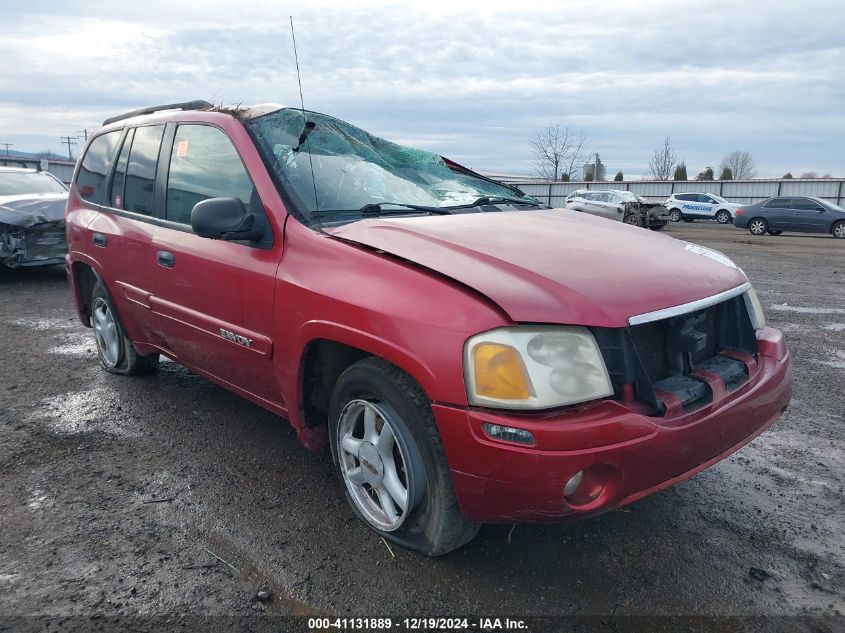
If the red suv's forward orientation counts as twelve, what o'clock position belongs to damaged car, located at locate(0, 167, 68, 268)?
The damaged car is roughly at 6 o'clock from the red suv.

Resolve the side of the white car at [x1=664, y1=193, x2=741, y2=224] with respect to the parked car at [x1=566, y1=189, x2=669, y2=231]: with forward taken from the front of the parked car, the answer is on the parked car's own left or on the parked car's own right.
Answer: on the parked car's own left

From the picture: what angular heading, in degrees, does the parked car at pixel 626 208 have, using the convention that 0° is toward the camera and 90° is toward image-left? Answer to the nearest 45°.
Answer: approximately 315°

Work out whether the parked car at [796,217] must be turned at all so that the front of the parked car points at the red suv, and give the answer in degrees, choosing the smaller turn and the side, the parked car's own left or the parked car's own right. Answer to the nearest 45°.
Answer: approximately 90° to the parked car's own right

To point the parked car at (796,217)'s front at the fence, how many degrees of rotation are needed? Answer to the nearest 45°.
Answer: approximately 90° to its left

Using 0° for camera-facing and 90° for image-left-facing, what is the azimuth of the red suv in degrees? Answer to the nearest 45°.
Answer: approximately 315°

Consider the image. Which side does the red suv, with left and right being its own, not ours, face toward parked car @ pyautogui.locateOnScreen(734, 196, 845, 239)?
left

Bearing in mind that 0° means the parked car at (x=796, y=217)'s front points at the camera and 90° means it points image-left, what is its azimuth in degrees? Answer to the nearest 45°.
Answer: approximately 270°

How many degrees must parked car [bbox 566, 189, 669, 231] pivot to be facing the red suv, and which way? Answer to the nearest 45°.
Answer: approximately 45° to its right

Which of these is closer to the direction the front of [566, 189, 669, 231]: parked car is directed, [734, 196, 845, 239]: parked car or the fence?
the parked car

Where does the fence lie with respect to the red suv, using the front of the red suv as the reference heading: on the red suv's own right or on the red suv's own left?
on the red suv's own left

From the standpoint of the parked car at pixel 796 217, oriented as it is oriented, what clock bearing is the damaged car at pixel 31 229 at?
The damaged car is roughly at 4 o'clock from the parked car.
